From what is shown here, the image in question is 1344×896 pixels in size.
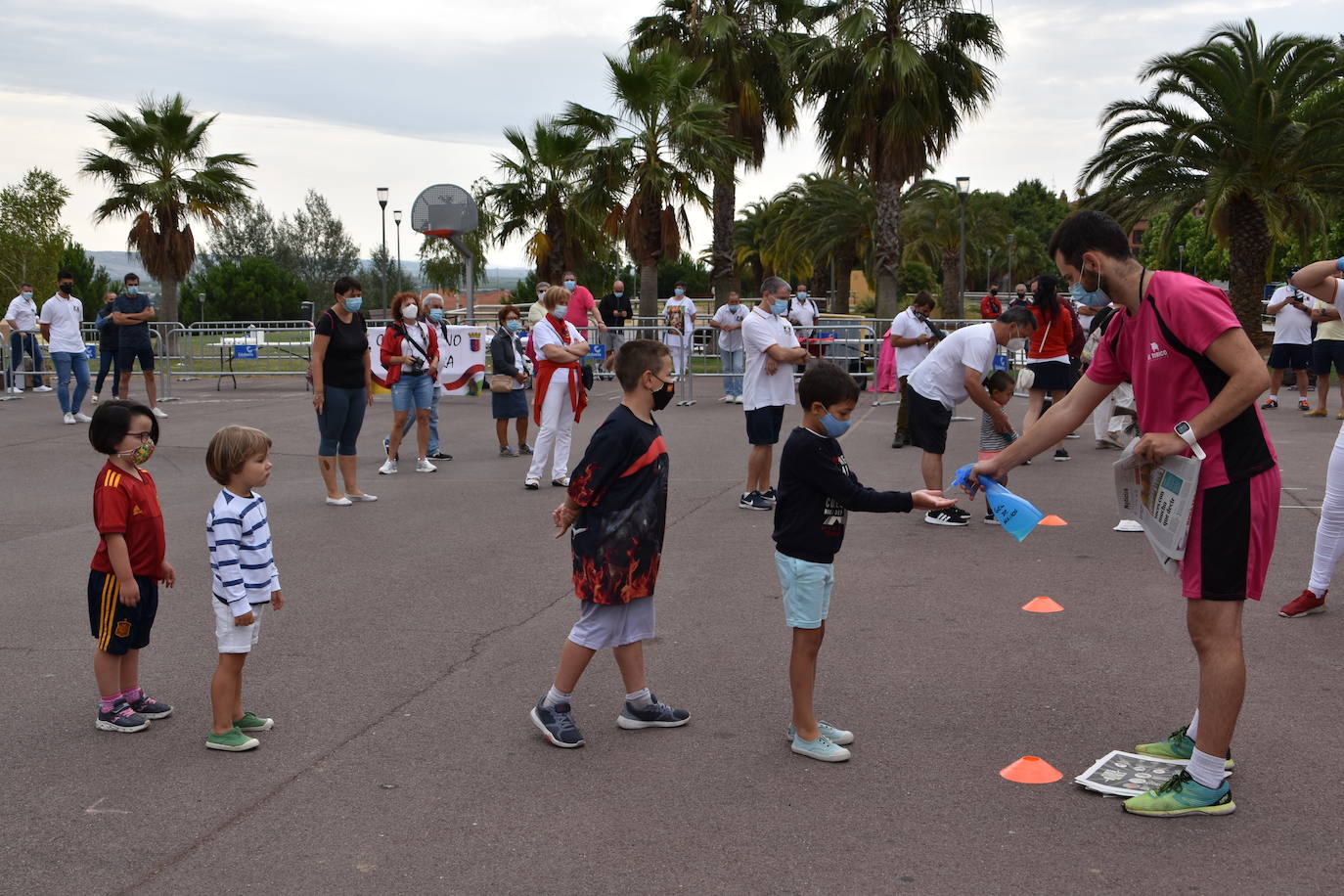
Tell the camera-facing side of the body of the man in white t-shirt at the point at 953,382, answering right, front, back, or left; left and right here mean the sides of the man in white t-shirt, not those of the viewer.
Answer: right

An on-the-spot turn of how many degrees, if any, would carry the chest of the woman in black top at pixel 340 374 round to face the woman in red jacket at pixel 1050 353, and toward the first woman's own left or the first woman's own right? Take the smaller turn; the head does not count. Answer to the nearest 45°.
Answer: approximately 45° to the first woman's own left

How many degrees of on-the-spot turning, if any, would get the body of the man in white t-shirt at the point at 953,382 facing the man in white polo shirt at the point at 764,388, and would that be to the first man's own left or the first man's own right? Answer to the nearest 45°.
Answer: approximately 180°

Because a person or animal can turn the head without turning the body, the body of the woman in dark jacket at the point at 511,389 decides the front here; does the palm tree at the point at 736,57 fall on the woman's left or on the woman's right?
on the woman's left

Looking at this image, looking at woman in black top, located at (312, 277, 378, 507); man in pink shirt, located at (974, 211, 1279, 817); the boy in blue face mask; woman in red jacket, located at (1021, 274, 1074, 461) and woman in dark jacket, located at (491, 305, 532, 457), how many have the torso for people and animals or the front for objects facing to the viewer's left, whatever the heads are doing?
1

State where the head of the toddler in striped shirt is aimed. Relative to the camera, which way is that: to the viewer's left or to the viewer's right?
to the viewer's right

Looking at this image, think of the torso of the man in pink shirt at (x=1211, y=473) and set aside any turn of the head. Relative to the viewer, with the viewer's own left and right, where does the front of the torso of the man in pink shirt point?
facing to the left of the viewer

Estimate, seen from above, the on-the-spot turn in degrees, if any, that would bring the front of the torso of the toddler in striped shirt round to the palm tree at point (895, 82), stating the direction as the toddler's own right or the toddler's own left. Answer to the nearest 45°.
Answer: approximately 45° to the toddler's own left

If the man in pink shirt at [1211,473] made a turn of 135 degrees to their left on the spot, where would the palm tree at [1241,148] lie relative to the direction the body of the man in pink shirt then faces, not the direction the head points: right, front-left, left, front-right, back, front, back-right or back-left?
back-left

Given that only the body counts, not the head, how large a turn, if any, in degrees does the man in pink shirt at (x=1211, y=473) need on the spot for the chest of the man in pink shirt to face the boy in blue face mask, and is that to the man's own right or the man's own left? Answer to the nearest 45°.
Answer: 0° — they already face them

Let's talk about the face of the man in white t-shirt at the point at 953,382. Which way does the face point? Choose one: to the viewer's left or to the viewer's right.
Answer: to the viewer's right

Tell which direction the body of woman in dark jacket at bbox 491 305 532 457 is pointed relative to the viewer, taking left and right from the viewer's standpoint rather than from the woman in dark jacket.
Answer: facing the viewer and to the right of the viewer

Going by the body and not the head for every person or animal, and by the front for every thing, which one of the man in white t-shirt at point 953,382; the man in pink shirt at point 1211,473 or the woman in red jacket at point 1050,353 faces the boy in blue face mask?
the man in pink shirt

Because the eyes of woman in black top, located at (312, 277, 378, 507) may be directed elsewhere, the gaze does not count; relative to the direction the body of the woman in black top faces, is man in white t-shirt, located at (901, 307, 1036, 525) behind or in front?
in front
